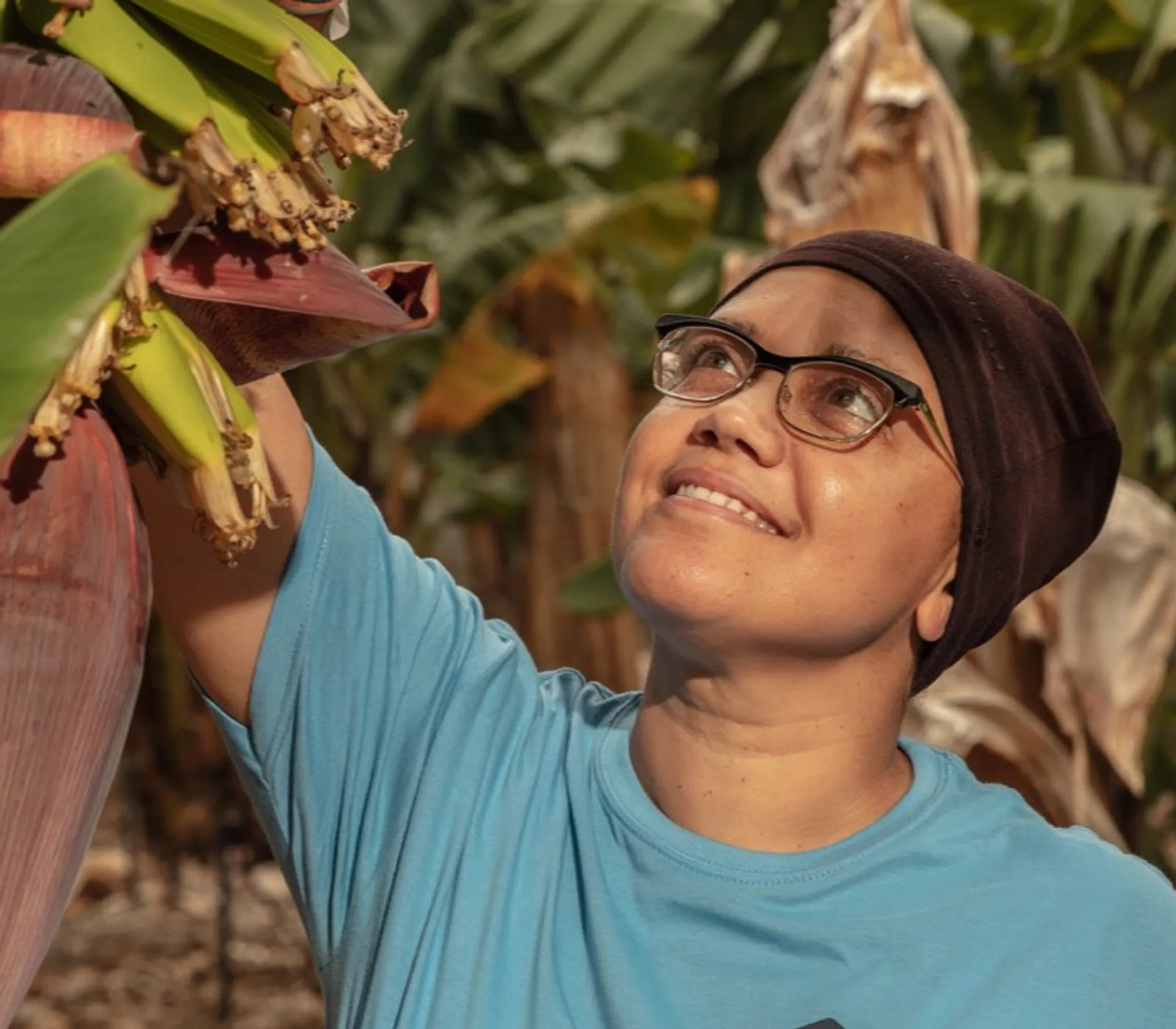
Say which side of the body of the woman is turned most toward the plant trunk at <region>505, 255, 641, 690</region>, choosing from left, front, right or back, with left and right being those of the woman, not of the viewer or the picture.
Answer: back

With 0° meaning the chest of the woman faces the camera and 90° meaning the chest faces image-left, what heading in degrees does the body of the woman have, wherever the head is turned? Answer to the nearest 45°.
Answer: approximately 0°
